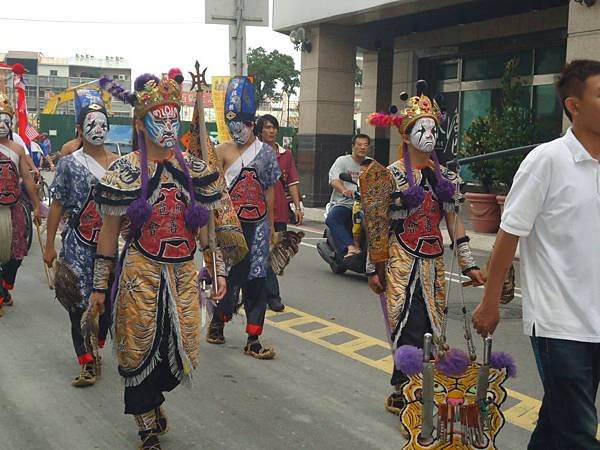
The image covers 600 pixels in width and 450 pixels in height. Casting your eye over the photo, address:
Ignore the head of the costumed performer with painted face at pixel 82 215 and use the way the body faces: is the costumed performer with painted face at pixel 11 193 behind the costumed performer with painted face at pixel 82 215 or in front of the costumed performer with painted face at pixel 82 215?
behind

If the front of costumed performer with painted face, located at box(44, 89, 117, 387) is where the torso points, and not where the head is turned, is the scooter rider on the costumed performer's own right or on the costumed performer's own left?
on the costumed performer's own left

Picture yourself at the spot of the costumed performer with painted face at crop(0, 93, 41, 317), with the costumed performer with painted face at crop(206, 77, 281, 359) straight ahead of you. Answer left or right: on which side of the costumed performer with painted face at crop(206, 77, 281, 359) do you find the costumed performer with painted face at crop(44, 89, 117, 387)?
right

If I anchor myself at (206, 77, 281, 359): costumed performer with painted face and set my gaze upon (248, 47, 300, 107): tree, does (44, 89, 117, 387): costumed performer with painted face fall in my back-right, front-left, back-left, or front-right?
back-left
